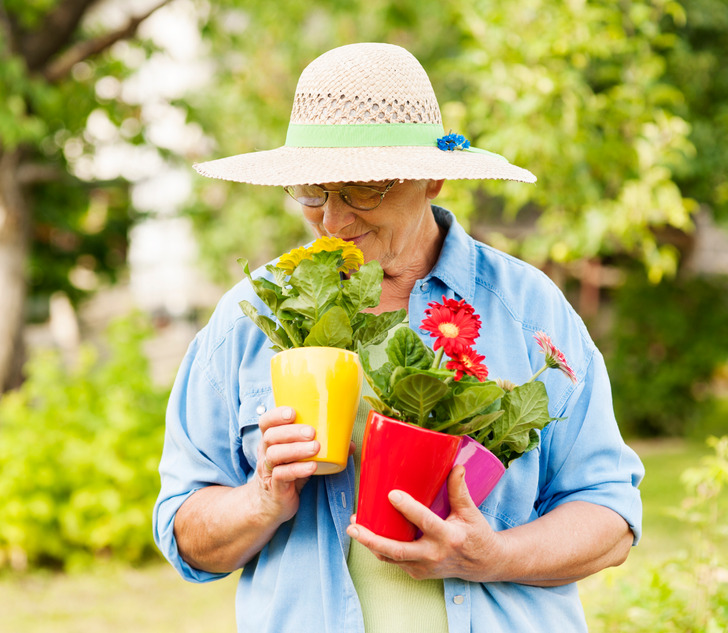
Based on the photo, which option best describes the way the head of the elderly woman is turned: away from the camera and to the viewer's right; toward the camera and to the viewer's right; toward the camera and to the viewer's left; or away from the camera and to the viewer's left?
toward the camera and to the viewer's left

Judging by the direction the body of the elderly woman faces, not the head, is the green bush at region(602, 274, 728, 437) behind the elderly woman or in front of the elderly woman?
behind

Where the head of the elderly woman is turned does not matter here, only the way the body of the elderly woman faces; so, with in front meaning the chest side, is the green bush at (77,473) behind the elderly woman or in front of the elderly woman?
behind

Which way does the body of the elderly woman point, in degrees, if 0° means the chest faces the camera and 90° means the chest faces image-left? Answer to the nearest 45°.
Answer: approximately 0°
